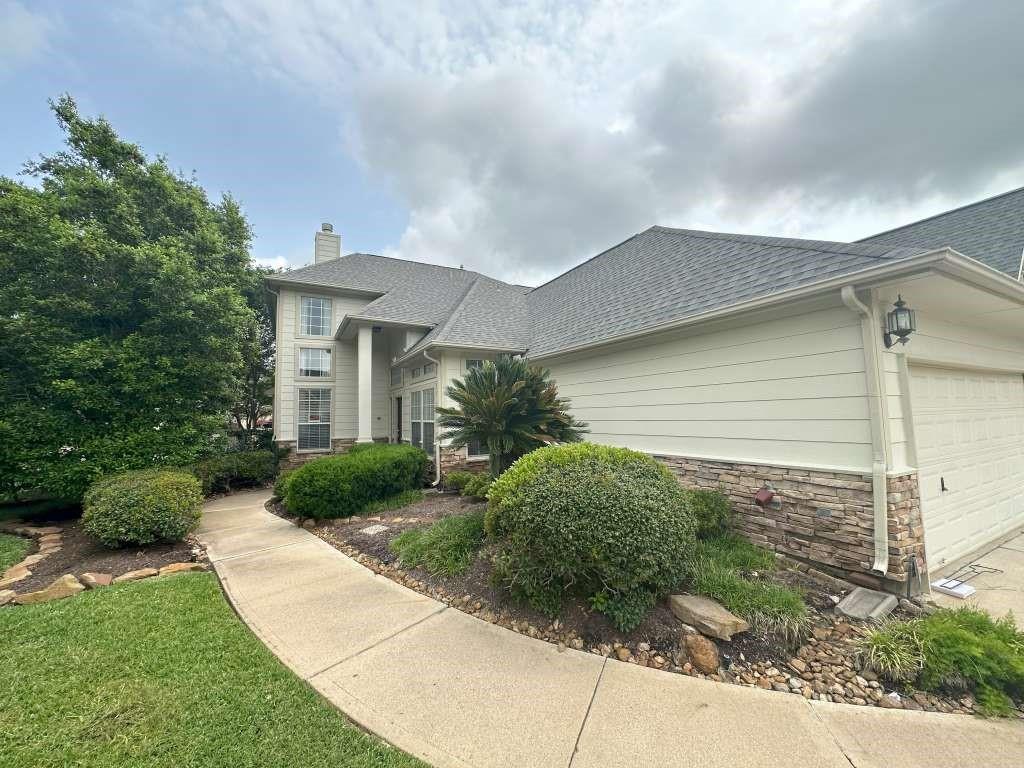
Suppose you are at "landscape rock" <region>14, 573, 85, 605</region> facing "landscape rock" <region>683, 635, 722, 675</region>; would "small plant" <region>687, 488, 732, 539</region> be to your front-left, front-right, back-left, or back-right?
front-left

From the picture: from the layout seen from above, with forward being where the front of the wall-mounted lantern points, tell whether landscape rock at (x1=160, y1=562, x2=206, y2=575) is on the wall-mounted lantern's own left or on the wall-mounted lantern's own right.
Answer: on the wall-mounted lantern's own right

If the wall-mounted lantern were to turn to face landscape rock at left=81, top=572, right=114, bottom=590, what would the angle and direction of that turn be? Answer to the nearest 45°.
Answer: approximately 90° to its right

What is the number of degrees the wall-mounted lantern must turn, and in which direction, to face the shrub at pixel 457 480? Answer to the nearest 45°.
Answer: approximately 135° to its right

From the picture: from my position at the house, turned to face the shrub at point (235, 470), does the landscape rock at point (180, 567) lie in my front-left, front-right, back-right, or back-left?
front-left

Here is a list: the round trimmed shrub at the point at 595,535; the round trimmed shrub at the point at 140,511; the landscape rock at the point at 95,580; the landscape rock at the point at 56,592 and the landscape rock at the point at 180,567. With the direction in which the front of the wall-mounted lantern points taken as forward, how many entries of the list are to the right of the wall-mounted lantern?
5

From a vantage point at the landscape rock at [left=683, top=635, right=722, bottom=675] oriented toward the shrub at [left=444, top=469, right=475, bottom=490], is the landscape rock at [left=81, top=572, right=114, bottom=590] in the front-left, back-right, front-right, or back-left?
front-left

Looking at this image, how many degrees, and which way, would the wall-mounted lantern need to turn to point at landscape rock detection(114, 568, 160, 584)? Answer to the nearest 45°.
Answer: approximately 90° to its right

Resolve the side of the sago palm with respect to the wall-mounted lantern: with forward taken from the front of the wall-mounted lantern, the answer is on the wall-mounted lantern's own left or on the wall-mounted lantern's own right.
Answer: on the wall-mounted lantern's own right
